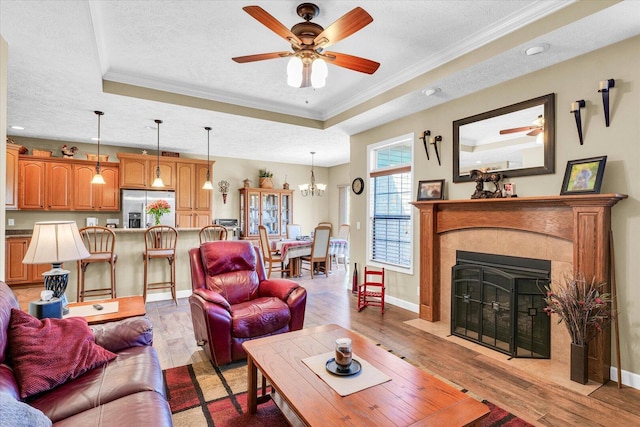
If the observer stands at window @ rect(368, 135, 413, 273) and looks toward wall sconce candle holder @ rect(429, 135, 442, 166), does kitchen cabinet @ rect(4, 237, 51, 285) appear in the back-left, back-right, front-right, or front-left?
back-right

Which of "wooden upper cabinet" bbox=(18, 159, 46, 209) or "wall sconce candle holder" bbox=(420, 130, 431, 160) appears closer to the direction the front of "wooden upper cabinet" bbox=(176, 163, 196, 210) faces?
the wall sconce candle holder

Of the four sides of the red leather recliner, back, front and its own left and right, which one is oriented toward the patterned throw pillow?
right

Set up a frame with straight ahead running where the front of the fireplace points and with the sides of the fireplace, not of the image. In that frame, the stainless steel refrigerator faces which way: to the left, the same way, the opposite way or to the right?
to the left

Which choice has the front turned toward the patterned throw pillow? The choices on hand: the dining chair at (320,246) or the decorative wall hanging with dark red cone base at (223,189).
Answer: the decorative wall hanging with dark red cone base

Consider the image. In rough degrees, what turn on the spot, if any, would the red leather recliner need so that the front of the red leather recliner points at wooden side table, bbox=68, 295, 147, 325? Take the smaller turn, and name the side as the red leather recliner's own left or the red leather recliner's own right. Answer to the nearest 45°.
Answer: approximately 90° to the red leather recliner's own right

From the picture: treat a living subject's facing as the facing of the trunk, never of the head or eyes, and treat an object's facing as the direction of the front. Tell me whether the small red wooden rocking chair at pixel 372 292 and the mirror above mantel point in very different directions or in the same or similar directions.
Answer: same or similar directions

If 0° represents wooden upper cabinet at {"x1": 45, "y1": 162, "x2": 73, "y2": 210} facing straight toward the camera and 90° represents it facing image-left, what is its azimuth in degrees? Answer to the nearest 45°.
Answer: approximately 0°

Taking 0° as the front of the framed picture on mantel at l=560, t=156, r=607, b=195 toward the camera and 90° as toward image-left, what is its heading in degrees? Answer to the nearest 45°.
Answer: approximately 45°

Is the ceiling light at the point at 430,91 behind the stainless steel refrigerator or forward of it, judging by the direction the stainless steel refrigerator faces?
forward

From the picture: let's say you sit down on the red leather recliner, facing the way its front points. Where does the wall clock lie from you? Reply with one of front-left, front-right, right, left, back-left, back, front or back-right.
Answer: left

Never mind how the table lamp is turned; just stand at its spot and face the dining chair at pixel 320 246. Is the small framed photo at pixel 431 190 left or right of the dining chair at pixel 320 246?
right

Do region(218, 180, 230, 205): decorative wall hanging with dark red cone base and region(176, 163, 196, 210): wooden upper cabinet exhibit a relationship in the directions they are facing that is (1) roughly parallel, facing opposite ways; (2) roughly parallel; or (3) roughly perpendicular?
roughly parallel

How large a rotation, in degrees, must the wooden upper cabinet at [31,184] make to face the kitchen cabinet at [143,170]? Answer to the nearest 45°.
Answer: approximately 90° to its left

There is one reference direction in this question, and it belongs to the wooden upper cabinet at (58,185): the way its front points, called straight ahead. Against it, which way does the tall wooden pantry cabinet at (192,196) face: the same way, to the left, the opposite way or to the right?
the same way

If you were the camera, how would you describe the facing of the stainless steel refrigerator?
facing the viewer

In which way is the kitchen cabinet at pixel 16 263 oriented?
toward the camera

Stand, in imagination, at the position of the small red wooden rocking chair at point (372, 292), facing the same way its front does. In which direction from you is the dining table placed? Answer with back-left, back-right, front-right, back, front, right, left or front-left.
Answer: right

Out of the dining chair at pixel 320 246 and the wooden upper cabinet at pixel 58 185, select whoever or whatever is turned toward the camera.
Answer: the wooden upper cabinet

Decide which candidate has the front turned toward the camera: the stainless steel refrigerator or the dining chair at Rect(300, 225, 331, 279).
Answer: the stainless steel refrigerator

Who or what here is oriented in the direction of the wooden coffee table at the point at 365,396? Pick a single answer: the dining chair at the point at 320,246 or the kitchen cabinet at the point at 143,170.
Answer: the kitchen cabinet

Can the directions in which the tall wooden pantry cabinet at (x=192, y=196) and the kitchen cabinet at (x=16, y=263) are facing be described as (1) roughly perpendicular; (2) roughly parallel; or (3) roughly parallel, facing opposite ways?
roughly parallel
